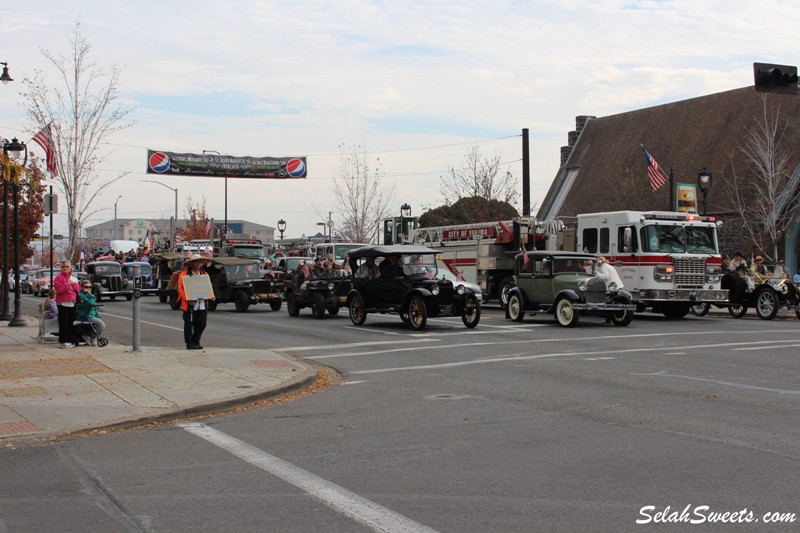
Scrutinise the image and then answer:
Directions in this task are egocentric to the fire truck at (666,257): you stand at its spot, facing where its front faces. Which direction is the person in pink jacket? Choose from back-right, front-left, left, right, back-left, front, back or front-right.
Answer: right

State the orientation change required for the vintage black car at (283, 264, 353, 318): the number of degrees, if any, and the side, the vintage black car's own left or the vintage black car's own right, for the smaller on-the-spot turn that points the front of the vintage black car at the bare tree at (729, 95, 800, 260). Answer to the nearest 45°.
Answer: approximately 90° to the vintage black car's own left

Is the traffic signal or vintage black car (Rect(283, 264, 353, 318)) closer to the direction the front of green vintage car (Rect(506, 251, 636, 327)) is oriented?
the traffic signal

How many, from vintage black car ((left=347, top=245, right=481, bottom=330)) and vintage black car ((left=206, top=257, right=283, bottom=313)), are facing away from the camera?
0

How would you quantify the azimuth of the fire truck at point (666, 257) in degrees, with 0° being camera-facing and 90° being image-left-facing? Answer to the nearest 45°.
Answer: approximately 315°

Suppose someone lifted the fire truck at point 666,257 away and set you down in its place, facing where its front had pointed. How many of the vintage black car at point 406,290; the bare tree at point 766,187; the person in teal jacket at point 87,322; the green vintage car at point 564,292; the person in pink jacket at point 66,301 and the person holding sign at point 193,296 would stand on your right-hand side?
5

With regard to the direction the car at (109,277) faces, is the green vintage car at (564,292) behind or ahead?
ahead

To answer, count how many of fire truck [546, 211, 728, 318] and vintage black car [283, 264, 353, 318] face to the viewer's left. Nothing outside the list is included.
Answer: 0

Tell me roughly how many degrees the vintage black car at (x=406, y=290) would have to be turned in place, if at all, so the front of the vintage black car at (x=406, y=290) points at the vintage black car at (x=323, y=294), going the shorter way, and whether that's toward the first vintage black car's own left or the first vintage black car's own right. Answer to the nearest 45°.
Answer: approximately 180°

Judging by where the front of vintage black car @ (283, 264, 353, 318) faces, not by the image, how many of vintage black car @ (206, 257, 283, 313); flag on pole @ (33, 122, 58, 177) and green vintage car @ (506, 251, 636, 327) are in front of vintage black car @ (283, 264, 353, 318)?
1

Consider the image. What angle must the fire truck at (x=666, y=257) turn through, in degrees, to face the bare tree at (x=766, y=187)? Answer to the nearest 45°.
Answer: approximately 135° to its left

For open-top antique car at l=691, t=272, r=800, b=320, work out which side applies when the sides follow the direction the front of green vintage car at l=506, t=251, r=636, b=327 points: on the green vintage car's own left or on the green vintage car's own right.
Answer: on the green vintage car's own left

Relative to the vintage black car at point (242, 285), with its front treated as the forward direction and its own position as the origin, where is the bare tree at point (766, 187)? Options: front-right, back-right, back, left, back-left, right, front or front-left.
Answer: front-left
